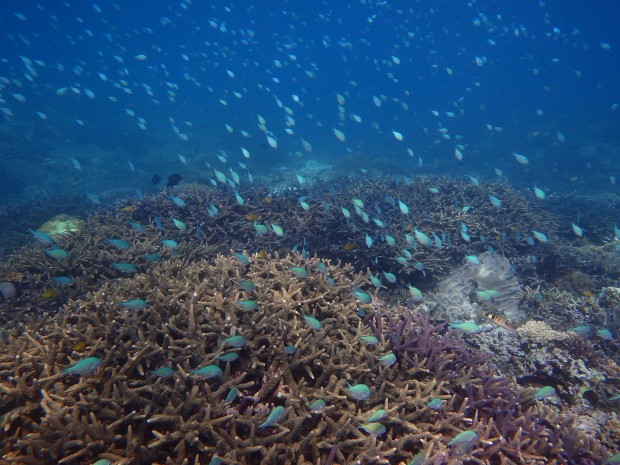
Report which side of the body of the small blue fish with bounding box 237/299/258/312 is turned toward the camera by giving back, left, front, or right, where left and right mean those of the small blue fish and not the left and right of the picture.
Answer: right

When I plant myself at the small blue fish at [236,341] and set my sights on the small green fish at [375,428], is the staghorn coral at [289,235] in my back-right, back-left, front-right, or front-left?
back-left
